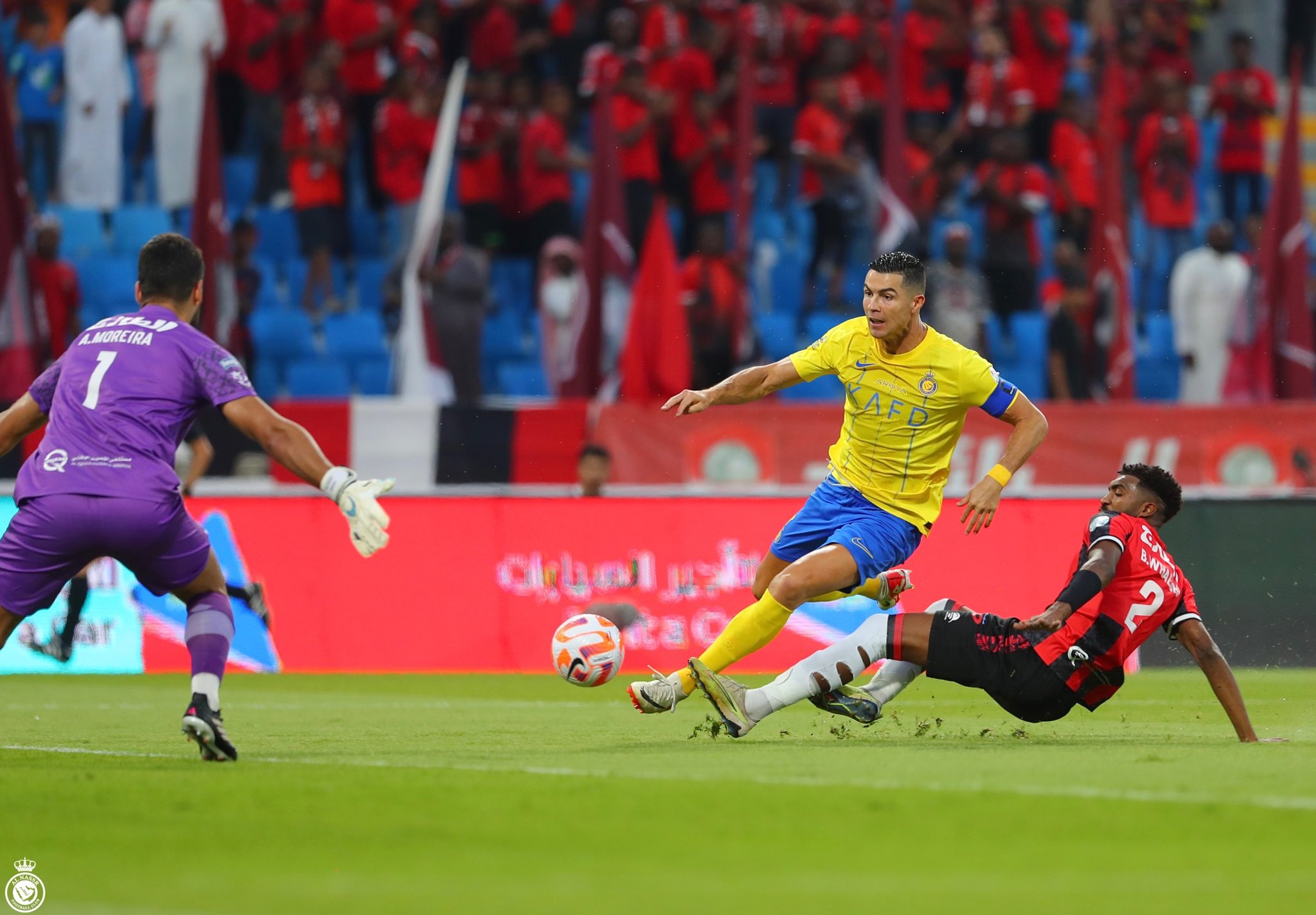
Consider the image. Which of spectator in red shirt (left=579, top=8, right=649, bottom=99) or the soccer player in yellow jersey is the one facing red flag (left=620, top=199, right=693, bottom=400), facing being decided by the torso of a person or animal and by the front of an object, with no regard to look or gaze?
the spectator in red shirt

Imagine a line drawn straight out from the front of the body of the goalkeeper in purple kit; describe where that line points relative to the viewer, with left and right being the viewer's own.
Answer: facing away from the viewer

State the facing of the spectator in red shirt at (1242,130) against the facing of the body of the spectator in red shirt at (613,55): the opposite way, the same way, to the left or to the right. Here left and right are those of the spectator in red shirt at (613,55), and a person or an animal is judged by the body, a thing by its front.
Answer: the same way

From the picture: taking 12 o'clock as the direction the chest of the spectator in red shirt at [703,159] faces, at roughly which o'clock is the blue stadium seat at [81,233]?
The blue stadium seat is roughly at 3 o'clock from the spectator in red shirt.

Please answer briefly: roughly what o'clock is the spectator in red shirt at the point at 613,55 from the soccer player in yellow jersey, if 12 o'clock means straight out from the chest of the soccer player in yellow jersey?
The spectator in red shirt is roughly at 4 o'clock from the soccer player in yellow jersey.

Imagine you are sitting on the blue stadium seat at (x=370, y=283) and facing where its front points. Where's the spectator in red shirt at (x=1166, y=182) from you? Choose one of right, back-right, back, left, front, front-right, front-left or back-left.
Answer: left

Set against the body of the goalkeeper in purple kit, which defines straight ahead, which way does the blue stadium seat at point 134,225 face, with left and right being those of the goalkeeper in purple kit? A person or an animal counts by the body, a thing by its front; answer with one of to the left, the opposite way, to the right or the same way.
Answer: the opposite way

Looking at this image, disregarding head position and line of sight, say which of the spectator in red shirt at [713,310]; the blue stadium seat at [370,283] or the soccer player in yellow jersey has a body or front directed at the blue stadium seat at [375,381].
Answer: the blue stadium seat at [370,283]

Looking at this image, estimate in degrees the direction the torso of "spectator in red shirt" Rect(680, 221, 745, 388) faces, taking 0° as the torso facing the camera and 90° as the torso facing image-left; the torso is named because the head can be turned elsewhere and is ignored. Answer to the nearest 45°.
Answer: approximately 0°

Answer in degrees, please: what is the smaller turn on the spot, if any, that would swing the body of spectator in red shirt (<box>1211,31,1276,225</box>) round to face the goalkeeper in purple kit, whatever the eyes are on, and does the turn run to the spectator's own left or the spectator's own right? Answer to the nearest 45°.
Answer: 0° — they already face them

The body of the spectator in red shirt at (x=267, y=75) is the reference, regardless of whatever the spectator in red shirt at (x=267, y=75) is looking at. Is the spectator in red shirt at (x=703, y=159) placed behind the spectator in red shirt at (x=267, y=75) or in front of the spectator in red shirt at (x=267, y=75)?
in front

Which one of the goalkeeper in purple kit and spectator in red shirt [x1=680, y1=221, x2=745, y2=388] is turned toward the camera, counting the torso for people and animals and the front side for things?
the spectator in red shirt

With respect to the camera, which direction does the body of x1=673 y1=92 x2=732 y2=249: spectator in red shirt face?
toward the camera

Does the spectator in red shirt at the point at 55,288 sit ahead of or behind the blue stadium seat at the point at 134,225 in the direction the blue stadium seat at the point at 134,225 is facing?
ahead

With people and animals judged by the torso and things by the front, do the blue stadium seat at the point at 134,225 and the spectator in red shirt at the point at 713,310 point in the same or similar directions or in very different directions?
same or similar directions

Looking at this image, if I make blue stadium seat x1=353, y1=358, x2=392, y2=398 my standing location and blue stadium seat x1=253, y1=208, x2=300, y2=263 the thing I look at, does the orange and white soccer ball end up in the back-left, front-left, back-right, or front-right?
back-left

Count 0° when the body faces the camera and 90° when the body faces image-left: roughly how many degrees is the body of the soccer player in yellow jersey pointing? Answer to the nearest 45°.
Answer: approximately 45°

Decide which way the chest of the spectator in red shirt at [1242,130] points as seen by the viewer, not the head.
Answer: toward the camera

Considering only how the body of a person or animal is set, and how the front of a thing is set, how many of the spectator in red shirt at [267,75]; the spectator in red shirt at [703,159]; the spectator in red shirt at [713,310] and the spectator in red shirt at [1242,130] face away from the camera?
0

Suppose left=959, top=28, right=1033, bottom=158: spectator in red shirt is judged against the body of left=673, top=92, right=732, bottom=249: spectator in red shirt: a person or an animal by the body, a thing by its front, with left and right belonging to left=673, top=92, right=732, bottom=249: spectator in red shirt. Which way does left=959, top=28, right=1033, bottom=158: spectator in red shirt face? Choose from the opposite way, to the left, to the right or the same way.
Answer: the same way

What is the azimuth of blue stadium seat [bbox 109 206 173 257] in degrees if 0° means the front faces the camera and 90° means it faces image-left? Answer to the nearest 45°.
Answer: approximately 0°

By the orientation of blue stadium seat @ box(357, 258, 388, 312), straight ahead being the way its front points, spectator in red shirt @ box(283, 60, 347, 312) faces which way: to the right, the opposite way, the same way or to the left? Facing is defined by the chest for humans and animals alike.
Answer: the same way

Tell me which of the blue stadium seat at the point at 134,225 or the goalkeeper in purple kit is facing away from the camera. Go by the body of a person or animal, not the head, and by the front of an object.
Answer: the goalkeeper in purple kit
